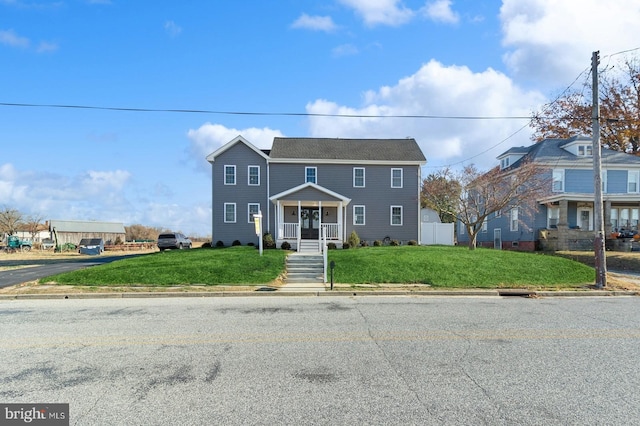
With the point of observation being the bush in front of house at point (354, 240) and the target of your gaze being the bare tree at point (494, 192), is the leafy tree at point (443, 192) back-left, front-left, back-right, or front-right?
front-left

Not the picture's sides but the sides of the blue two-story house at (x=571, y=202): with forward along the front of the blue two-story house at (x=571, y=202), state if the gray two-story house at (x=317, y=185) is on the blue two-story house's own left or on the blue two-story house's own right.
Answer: on the blue two-story house's own right

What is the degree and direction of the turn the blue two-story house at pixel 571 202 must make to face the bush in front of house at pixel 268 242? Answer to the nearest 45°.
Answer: approximately 90° to its right

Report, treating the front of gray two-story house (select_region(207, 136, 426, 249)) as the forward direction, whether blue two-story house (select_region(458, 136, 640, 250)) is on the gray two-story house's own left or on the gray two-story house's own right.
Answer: on the gray two-story house's own left

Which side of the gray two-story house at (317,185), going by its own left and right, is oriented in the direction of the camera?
front

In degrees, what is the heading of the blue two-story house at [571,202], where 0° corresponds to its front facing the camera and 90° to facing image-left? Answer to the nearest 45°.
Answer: approximately 315°

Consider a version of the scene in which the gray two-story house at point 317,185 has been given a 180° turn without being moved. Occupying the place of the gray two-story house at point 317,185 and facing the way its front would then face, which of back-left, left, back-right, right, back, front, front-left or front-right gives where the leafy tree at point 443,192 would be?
right

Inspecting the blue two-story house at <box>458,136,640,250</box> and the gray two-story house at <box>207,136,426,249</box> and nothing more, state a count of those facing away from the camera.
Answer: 0

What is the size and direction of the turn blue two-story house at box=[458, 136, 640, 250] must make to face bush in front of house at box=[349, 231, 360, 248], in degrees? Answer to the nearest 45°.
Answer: approximately 90° to its right
